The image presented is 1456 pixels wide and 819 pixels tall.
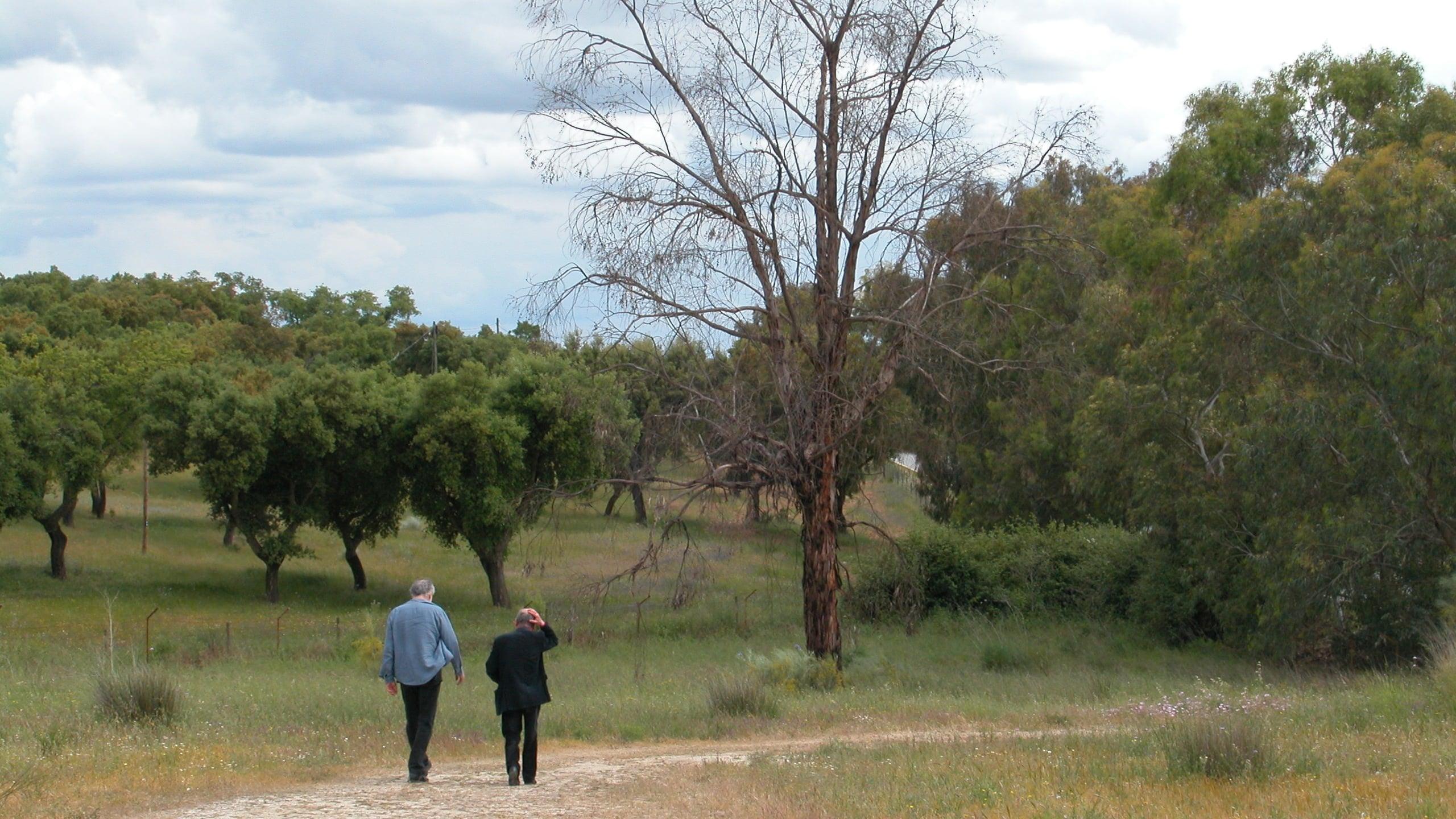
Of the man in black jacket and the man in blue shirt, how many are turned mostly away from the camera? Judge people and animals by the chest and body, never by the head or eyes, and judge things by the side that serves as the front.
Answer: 2

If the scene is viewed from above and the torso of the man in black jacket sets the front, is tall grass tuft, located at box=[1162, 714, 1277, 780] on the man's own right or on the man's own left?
on the man's own right

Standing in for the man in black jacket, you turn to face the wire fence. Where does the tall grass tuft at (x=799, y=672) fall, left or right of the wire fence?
right

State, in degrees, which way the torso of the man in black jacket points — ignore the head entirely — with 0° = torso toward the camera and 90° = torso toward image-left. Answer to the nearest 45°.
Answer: approximately 180°

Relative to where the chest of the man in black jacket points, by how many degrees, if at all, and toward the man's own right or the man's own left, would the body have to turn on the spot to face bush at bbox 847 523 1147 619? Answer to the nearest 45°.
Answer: approximately 45° to the man's own right

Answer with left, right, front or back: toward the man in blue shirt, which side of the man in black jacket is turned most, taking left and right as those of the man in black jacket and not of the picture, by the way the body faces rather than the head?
left

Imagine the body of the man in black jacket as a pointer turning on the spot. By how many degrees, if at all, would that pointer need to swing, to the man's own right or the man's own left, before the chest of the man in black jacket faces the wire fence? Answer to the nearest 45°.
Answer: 0° — they already face it

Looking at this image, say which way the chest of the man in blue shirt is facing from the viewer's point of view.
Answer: away from the camera

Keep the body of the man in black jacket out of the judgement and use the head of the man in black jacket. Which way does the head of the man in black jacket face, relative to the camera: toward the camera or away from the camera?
away from the camera

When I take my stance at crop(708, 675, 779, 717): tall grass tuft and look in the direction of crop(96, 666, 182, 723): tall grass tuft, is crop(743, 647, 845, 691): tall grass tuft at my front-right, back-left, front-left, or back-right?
back-right

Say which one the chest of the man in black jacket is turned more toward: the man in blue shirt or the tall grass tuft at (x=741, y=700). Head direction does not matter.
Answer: the tall grass tuft

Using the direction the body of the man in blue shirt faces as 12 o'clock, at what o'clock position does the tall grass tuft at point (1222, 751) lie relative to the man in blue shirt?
The tall grass tuft is roughly at 4 o'clock from the man in blue shirt.

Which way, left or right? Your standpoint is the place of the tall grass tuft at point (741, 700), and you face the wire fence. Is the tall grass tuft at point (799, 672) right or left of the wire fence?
right
